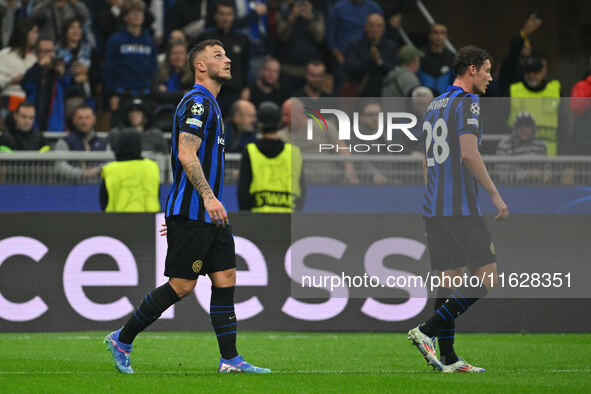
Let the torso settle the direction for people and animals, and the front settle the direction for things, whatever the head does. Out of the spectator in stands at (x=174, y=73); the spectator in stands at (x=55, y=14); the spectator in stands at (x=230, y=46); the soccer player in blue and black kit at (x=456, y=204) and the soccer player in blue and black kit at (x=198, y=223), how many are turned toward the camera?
3

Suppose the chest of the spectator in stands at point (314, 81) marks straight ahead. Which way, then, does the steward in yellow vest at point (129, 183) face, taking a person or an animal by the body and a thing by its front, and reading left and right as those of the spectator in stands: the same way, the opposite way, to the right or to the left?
the opposite way

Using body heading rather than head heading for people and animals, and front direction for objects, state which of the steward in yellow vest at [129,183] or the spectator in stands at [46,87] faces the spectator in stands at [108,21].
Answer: the steward in yellow vest

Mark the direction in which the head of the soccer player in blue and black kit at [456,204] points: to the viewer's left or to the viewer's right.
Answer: to the viewer's right

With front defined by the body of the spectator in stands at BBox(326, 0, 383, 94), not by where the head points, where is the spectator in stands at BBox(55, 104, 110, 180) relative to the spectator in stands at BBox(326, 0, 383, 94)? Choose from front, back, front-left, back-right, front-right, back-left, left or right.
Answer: front-right

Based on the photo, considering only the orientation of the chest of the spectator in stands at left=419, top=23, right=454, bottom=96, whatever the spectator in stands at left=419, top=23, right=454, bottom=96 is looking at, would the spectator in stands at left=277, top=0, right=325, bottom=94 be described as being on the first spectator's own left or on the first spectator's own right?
on the first spectator's own right

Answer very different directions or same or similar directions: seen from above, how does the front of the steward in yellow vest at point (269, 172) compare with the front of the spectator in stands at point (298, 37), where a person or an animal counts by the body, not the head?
very different directions
